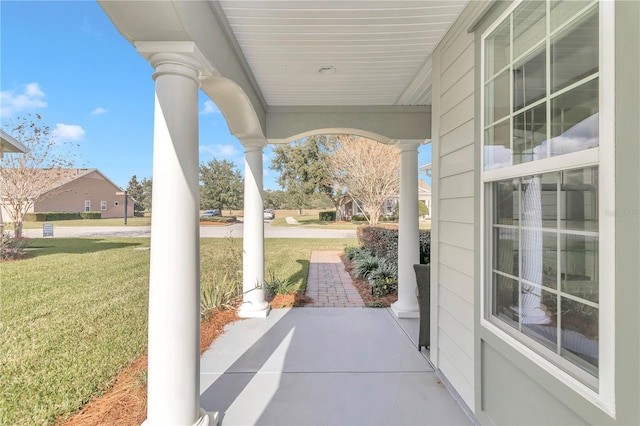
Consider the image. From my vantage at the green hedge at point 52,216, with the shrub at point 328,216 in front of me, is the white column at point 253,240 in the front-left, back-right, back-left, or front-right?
front-right

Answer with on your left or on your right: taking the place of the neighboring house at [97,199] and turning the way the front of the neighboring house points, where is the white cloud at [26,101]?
on your right
